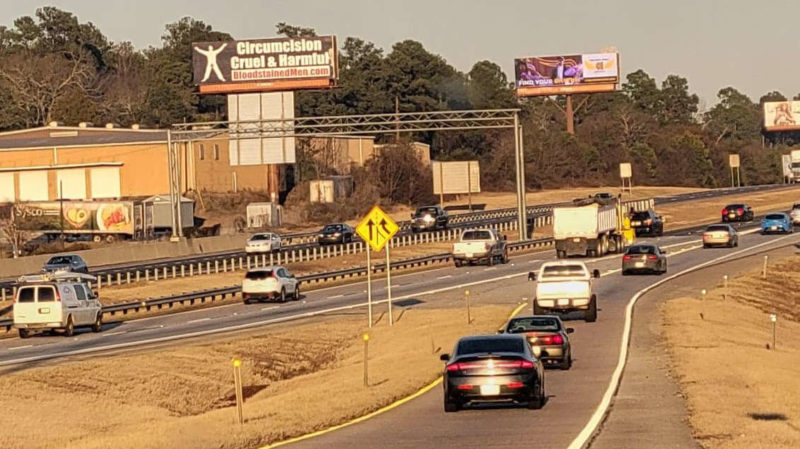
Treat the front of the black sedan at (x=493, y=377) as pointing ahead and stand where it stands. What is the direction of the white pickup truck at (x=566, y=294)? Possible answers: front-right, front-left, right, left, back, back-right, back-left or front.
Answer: front

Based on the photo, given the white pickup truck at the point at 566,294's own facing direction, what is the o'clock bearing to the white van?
The white van is roughly at 9 o'clock from the white pickup truck.

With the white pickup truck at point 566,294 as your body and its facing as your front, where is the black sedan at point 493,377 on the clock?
The black sedan is roughly at 6 o'clock from the white pickup truck.

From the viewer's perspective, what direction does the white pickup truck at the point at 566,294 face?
away from the camera

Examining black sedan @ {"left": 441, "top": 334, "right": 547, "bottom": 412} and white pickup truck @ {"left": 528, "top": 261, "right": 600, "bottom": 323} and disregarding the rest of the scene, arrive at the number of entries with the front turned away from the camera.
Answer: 2

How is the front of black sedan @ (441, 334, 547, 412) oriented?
away from the camera

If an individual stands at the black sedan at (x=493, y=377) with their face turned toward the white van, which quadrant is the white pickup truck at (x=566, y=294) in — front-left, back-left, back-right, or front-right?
front-right

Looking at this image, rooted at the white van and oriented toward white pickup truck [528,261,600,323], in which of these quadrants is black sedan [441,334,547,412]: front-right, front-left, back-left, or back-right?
front-right
